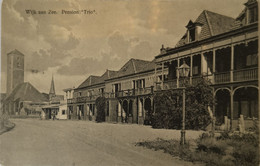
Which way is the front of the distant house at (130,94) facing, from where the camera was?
facing the viewer and to the left of the viewer

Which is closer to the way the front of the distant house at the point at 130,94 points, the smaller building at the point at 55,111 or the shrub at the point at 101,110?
the shrub

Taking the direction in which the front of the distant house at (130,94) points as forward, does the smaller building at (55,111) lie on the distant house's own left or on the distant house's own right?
on the distant house's own right

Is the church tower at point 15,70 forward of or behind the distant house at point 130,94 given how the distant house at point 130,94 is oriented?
forward
